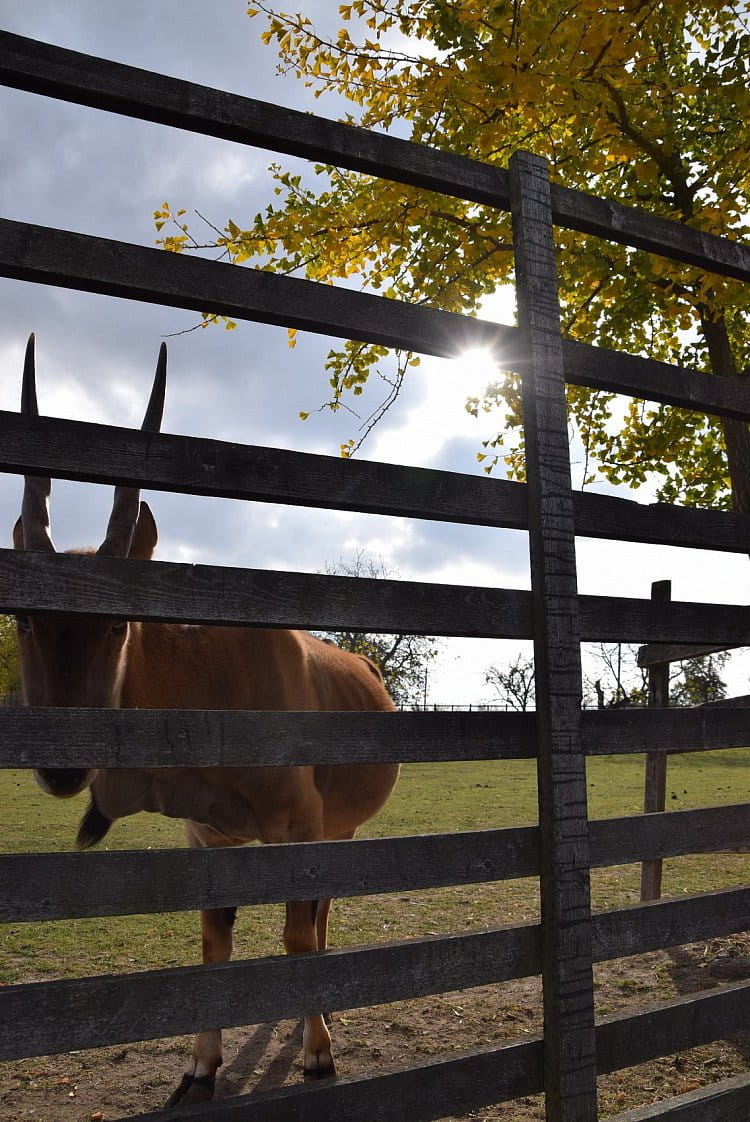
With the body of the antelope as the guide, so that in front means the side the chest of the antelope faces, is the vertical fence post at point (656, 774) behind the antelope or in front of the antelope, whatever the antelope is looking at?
behind

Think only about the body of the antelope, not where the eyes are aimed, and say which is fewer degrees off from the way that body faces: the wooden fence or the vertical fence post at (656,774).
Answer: the wooden fence

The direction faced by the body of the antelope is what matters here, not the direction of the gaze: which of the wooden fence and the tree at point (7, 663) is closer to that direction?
the wooden fence

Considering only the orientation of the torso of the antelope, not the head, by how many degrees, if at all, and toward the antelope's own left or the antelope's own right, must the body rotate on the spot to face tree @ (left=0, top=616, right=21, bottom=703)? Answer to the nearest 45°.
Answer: approximately 135° to the antelope's own right
